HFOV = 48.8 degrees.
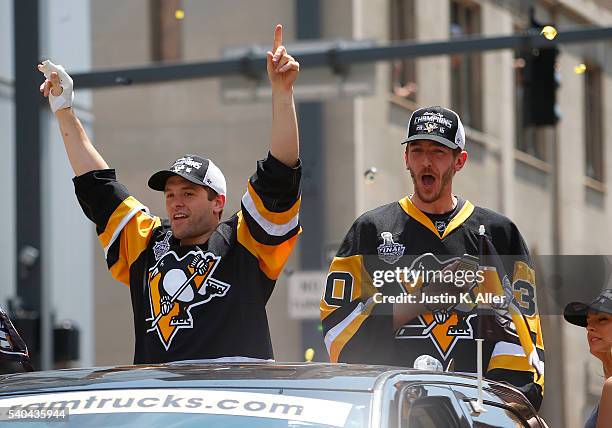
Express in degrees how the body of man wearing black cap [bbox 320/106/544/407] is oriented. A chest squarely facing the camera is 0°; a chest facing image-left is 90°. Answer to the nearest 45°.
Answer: approximately 0°

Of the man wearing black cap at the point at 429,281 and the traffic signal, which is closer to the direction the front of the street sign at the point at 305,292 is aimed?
the man wearing black cap

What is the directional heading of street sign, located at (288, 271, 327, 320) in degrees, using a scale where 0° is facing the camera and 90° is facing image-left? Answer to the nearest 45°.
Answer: approximately 0°

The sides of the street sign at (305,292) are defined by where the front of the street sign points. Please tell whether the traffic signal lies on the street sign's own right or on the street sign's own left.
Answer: on the street sign's own left

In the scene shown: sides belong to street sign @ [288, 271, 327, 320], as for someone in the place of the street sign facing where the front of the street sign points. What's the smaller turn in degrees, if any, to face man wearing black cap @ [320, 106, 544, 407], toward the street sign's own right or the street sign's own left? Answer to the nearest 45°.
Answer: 0° — it already faces them

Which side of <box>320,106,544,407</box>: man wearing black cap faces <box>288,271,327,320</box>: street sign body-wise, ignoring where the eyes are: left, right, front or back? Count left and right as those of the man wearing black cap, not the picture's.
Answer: back

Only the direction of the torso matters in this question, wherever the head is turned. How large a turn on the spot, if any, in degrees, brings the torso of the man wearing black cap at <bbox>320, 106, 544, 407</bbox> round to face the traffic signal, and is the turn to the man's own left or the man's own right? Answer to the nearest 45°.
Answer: approximately 180°

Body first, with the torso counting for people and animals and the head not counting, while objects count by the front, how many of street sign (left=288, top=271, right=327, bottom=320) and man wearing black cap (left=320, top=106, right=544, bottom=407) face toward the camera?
2
